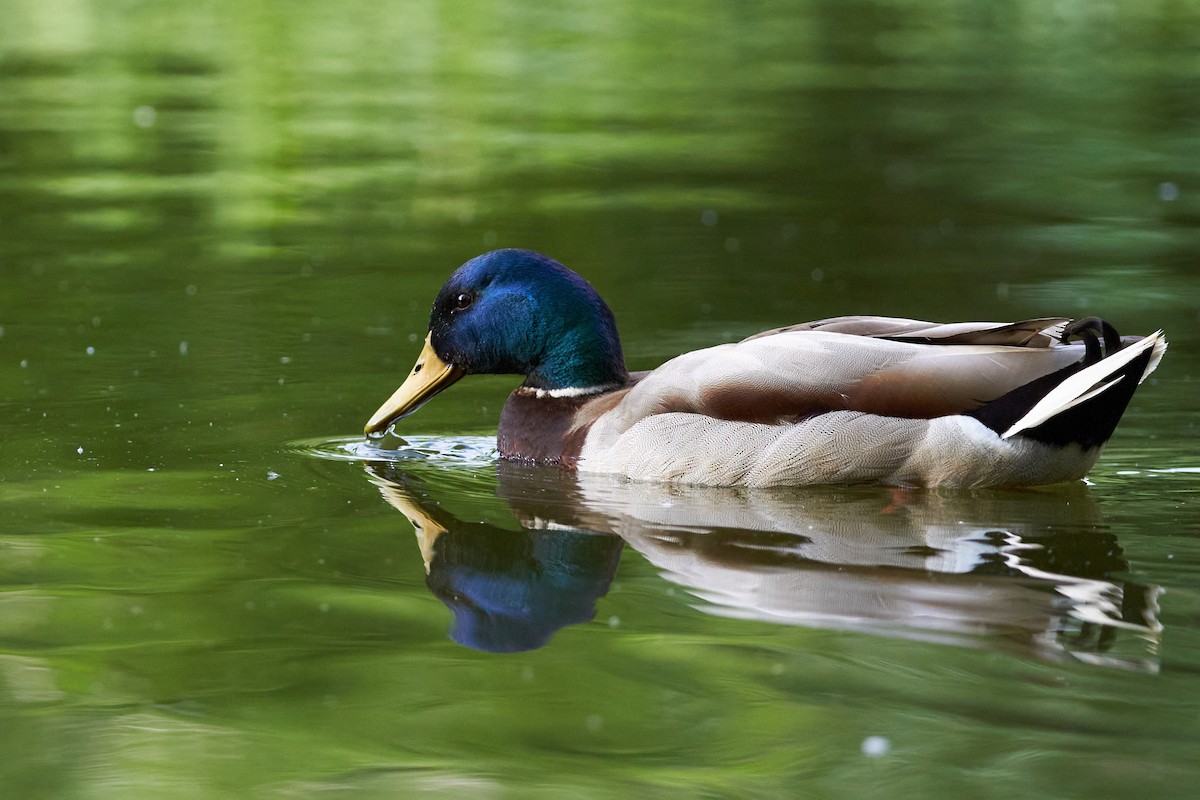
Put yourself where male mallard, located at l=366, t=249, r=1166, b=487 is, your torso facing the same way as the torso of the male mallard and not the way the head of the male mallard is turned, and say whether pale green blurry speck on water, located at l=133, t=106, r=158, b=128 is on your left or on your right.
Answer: on your right

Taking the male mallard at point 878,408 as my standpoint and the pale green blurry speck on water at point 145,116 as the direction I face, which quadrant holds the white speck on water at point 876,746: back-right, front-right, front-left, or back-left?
back-left

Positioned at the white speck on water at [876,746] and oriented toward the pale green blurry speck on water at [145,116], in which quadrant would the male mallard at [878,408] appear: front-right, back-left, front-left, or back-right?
front-right

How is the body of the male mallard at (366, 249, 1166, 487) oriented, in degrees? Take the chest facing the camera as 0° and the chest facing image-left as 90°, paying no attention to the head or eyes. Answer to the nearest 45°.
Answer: approximately 90°

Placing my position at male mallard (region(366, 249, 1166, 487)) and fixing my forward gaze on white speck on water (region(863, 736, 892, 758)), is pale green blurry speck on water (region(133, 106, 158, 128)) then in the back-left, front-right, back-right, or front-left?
back-right

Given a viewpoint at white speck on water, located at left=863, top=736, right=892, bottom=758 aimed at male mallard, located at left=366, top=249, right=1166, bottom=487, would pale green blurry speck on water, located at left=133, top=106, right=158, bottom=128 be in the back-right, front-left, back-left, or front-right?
front-left

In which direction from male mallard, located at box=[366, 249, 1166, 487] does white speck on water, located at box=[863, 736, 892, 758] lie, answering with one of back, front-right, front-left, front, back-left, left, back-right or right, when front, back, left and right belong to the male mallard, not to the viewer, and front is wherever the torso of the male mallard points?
left
